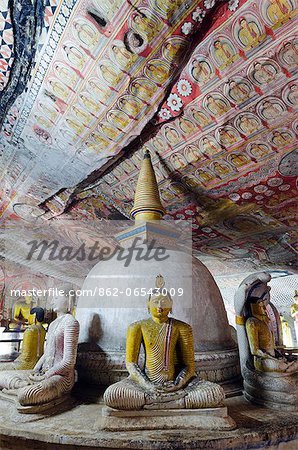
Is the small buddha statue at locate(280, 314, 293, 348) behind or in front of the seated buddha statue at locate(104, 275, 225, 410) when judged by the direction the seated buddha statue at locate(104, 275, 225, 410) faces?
behind

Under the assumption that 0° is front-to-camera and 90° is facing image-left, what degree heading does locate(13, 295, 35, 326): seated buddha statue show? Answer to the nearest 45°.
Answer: approximately 315°

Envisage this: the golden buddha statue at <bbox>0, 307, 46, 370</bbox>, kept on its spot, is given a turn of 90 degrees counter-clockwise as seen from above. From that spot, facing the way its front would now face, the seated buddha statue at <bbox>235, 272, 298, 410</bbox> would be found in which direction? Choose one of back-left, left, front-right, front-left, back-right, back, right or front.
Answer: back-left
